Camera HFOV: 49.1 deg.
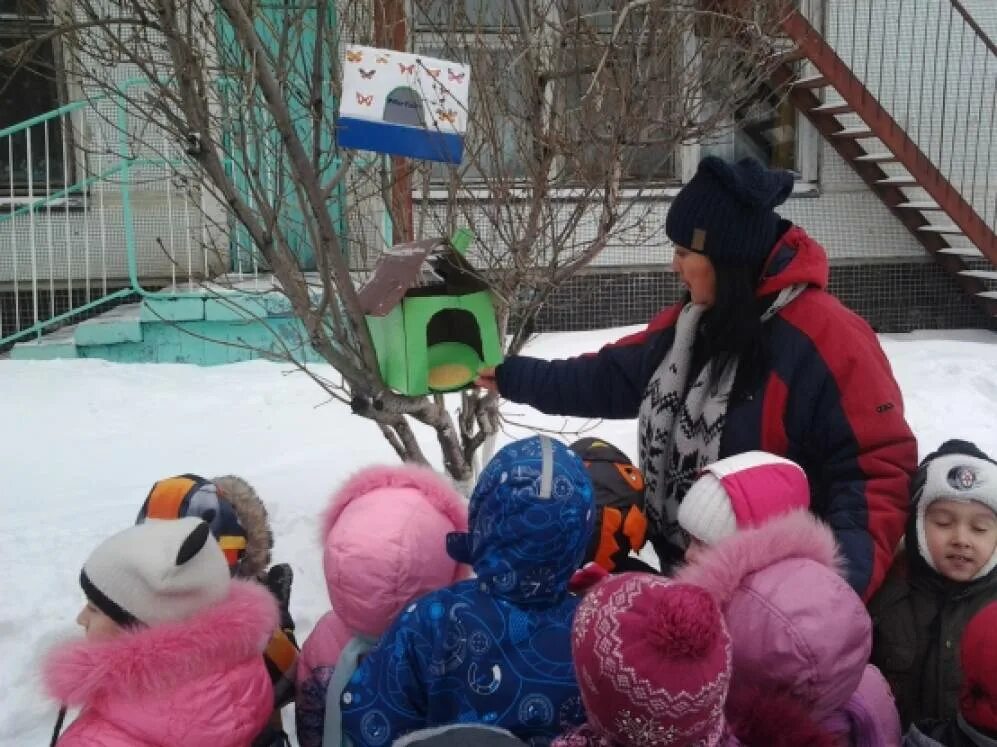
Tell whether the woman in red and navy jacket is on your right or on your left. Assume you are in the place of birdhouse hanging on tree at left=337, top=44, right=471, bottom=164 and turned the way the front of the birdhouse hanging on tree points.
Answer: on your left

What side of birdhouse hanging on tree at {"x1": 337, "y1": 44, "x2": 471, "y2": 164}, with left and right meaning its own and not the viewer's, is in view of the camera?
front

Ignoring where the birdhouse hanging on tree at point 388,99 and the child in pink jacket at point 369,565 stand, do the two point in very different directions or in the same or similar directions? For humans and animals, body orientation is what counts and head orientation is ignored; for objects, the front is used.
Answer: very different directions

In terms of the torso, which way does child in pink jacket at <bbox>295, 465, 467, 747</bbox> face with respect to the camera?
away from the camera

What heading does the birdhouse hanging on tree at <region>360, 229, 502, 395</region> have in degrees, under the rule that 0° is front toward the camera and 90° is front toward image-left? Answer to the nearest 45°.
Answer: approximately 315°

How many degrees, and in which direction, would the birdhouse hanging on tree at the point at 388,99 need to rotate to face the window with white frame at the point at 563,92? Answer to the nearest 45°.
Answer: approximately 135° to its left

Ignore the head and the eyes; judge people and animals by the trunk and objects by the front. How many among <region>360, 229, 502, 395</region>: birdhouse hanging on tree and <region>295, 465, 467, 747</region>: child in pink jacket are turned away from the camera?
1

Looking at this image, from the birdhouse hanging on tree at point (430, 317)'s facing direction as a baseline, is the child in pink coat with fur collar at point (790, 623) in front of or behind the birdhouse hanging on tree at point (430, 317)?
in front

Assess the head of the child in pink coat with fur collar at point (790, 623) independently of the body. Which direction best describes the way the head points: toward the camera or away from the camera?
away from the camera

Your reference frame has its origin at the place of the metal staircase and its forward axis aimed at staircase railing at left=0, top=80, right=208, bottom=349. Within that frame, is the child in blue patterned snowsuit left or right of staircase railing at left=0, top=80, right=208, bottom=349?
left

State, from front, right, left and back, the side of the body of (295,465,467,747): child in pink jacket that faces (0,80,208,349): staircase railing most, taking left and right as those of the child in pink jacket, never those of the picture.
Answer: front

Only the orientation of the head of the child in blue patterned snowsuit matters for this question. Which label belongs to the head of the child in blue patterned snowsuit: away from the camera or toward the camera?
away from the camera

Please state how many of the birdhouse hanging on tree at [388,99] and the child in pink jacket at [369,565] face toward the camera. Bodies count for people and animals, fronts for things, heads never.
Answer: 1

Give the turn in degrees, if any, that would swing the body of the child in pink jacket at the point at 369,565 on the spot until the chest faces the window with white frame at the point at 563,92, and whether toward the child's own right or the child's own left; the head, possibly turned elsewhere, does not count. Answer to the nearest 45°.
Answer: approximately 45° to the child's own right
